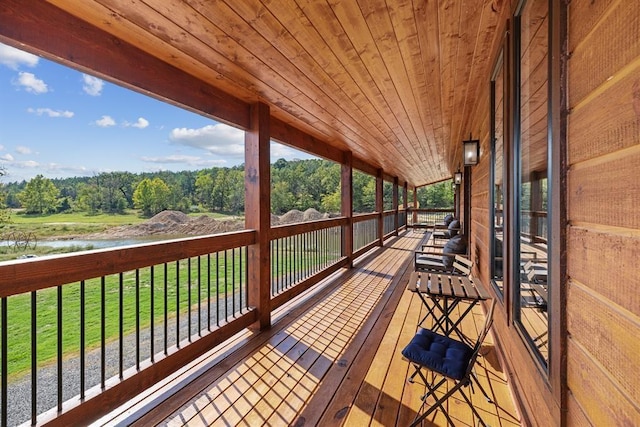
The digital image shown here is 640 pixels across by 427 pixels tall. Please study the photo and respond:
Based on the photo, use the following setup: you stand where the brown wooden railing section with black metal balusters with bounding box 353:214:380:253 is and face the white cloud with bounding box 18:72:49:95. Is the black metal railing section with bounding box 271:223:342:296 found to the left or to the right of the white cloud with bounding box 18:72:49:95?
left

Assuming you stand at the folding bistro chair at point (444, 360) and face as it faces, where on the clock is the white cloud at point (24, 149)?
The white cloud is roughly at 12 o'clock from the folding bistro chair.

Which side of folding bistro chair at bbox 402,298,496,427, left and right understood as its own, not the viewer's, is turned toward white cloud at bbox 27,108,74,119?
front

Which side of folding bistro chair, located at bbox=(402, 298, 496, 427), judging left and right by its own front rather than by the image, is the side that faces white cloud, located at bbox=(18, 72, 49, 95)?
front

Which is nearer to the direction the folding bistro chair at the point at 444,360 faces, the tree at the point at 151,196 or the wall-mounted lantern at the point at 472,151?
the tree

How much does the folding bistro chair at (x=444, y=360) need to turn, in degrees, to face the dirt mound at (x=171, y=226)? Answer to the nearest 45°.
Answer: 0° — it already faces it

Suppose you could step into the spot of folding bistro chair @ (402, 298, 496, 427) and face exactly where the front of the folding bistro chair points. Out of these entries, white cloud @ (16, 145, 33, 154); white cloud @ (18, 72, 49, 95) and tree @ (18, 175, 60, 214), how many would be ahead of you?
3

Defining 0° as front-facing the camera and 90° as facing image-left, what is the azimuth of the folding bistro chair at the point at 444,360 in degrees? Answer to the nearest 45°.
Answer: approximately 90°

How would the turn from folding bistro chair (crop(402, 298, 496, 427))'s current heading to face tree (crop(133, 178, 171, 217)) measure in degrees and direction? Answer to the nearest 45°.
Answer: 0° — it already faces it

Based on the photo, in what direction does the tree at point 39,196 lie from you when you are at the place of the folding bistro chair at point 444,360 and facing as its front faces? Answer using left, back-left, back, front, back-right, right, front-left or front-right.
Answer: front

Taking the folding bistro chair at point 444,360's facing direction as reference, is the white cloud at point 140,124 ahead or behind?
ahead

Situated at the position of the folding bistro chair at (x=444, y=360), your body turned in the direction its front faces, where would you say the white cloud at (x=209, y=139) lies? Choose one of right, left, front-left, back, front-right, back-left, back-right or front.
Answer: front-right
